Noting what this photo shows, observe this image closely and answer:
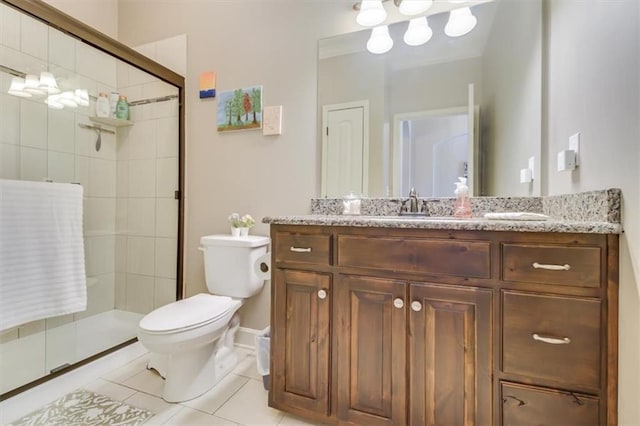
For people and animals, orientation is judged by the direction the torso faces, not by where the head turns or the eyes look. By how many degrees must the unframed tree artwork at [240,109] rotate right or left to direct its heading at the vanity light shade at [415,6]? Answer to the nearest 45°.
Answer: approximately 90° to its left

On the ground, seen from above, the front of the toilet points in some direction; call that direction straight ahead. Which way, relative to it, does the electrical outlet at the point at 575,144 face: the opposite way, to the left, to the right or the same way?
to the right

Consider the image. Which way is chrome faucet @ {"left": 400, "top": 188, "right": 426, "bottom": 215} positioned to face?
toward the camera

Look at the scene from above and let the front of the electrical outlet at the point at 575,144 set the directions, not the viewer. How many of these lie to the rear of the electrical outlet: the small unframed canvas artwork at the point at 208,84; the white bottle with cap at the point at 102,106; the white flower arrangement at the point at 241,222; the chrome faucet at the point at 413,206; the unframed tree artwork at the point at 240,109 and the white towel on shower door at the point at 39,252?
0

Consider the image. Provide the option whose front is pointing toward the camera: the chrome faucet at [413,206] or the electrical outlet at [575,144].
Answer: the chrome faucet

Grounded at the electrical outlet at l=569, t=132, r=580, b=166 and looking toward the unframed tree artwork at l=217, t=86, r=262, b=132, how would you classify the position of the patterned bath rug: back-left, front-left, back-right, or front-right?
front-left

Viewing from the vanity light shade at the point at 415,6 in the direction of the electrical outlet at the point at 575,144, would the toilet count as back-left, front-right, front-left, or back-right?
back-right

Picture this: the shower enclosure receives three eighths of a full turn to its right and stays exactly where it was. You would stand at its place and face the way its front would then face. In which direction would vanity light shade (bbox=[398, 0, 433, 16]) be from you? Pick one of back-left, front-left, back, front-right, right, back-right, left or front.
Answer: back-left

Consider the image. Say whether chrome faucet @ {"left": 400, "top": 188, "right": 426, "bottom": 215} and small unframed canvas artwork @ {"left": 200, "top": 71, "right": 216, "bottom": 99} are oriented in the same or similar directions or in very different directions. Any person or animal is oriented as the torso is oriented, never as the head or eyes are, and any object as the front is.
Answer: same or similar directions

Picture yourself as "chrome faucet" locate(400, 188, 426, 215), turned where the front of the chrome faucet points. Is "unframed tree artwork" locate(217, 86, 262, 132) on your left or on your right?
on your right

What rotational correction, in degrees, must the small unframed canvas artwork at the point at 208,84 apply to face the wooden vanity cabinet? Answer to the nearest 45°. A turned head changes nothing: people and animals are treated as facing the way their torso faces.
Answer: approximately 90° to its left

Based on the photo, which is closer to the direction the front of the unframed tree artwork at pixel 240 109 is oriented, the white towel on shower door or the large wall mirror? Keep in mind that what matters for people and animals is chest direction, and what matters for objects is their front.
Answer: the white towel on shower door

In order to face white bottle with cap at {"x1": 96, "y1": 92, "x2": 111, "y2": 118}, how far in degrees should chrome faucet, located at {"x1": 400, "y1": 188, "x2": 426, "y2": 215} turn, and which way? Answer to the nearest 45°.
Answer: approximately 90° to its right

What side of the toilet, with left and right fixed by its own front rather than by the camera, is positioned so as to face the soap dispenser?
left

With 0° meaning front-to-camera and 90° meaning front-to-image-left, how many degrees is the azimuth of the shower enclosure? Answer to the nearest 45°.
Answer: approximately 315°

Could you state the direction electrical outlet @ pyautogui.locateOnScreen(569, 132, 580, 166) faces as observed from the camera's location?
facing to the left of the viewer

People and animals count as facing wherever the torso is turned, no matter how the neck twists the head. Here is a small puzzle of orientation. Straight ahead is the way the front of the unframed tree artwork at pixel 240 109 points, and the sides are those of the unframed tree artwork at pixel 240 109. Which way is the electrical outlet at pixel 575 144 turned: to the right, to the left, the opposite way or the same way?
to the right

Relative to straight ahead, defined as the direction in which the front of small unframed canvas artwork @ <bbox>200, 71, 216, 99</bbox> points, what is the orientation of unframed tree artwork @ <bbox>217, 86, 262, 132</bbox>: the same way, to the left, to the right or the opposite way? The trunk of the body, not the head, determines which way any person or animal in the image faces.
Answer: the same way

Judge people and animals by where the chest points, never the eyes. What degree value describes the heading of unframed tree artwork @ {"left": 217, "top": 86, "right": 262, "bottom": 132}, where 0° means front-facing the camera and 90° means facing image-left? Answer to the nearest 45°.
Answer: approximately 45°

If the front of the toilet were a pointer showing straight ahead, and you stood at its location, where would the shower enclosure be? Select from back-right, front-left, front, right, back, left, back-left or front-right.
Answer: right
